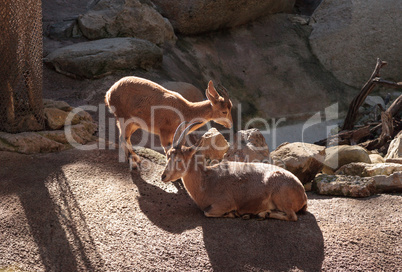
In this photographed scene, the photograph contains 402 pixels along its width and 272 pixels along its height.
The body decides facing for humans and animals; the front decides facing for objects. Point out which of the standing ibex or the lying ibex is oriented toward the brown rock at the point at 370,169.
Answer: the standing ibex

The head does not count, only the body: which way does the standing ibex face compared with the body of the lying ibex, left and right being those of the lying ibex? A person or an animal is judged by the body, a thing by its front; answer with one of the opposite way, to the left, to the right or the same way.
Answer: the opposite way

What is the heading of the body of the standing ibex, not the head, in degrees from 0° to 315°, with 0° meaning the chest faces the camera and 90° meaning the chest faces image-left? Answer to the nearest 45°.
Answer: approximately 270°

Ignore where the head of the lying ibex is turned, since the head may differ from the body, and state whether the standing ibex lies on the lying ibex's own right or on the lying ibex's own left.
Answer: on the lying ibex's own right

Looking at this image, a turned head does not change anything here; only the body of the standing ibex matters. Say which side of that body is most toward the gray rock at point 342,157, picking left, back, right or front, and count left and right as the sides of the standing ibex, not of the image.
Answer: front

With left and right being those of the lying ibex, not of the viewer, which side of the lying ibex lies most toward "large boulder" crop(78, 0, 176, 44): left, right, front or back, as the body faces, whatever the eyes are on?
right

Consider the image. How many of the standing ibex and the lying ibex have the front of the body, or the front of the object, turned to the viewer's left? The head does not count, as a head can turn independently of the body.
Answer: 1

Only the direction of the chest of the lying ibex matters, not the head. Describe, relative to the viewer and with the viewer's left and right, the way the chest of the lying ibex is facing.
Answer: facing to the left of the viewer

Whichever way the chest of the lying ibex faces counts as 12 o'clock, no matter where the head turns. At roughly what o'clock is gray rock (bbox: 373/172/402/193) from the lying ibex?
The gray rock is roughly at 5 o'clock from the lying ibex.

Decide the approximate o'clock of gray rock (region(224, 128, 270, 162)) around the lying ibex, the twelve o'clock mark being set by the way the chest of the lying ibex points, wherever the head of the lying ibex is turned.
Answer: The gray rock is roughly at 3 o'clock from the lying ibex.
